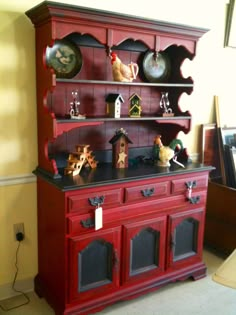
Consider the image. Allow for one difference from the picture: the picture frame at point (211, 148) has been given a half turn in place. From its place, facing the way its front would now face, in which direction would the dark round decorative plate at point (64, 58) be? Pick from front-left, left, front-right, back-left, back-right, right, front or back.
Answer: back-left

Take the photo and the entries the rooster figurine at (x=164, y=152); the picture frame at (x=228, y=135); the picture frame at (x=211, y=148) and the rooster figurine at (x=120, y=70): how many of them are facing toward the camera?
2

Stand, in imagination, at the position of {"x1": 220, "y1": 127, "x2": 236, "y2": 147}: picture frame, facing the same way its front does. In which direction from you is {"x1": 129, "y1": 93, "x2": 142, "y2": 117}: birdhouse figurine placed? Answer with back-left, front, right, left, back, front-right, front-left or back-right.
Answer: front-right

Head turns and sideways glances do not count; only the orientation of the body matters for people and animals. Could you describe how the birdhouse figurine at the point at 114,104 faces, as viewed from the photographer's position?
facing the viewer and to the right of the viewer

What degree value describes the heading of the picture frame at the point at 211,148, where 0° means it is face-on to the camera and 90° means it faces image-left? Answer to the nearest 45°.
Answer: approximately 0°

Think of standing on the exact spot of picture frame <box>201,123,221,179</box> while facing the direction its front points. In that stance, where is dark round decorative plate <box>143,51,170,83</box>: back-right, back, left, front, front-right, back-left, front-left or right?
front-right

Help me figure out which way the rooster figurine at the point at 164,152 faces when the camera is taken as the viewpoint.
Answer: facing to the left of the viewer
